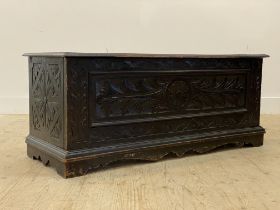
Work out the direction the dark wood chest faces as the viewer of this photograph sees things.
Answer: facing the viewer and to the right of the viewer
